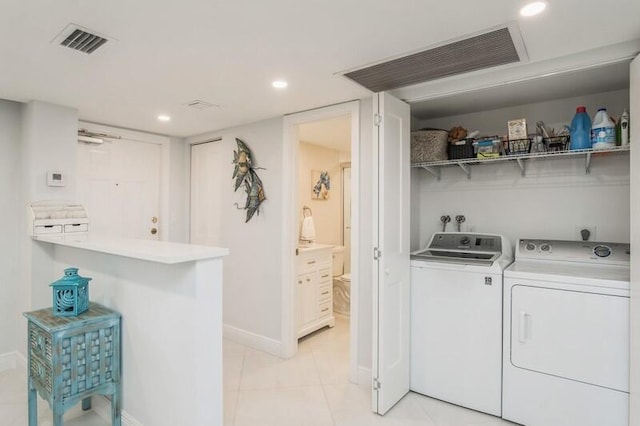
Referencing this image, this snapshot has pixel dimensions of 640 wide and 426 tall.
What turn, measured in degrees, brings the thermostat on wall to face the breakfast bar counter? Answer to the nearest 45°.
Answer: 0° — it already faces it

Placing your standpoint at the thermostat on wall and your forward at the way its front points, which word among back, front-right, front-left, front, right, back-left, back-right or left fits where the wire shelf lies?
front-left

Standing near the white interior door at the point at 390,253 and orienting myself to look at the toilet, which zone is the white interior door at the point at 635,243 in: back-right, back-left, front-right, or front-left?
back-right

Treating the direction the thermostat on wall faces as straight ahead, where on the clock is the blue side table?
The blue side table is roughly at 12 o'clock from the thermostat on wall.

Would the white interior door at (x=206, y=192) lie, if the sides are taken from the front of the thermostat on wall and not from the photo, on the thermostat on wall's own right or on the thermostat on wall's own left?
on the thermostat on wall's own left

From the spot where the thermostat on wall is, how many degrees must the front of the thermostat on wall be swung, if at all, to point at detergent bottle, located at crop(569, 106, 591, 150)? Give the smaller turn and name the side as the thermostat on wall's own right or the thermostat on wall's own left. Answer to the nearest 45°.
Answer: approximately 45° to the thermostat on wall's own left

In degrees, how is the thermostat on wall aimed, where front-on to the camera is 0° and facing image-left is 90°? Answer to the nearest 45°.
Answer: approximately 0°

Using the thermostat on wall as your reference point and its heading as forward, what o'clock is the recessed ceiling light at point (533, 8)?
The recessed ceiling light is roughly at 11 o'clock from the thermostat on wall.

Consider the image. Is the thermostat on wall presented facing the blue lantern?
yes

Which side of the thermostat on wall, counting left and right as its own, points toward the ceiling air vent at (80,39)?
front

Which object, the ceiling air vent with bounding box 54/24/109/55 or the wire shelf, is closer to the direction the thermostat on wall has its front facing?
the ceiling air vent

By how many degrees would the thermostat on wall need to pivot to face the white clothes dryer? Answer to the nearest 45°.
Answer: approximately 45° to its left

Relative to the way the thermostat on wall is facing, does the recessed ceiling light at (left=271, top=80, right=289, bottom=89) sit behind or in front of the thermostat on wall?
in front

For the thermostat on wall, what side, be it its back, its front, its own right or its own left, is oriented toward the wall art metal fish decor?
left

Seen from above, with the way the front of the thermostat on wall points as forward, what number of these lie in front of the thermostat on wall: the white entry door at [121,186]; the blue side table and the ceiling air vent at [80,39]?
2

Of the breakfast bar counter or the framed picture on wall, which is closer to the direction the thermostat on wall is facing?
the breakfast bar counter
